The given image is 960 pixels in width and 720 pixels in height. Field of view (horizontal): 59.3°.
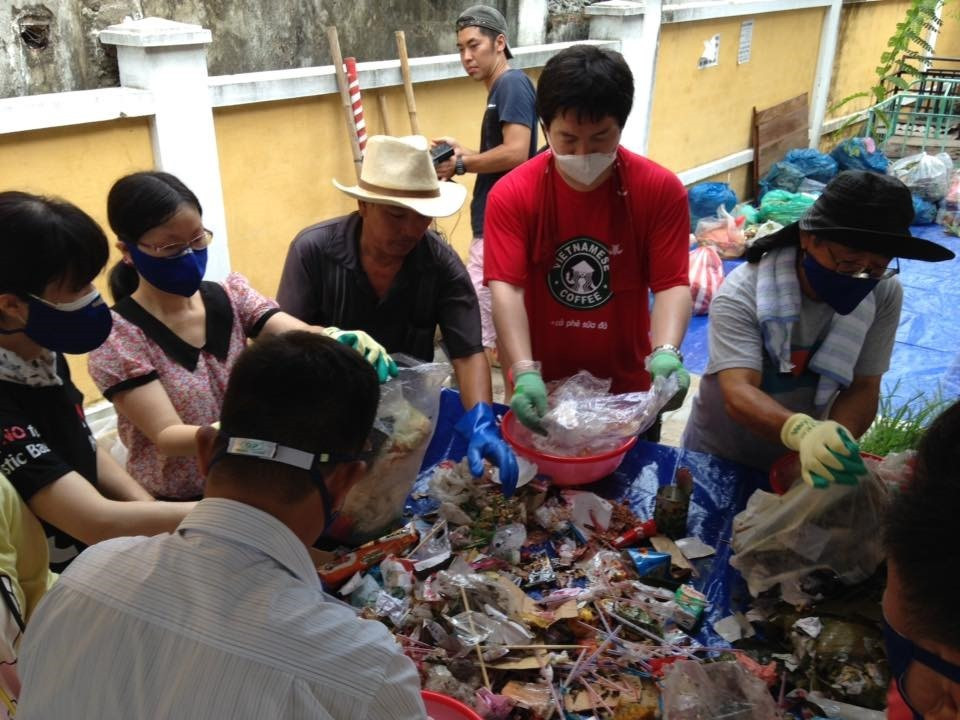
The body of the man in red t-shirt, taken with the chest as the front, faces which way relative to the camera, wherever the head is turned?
toward the camera

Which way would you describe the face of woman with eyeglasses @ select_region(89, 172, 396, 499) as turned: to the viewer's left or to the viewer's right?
to the viewer's right

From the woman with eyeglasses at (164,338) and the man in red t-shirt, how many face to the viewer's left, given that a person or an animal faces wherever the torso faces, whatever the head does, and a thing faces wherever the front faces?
0

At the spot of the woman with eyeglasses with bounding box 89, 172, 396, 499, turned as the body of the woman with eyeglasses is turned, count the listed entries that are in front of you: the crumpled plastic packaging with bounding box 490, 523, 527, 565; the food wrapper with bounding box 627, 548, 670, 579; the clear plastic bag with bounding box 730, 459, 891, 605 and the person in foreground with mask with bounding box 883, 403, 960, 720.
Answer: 4

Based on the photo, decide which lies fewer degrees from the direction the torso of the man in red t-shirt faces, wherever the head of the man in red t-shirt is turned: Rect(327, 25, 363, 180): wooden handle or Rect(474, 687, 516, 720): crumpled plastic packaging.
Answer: the crumpled plastic packaging

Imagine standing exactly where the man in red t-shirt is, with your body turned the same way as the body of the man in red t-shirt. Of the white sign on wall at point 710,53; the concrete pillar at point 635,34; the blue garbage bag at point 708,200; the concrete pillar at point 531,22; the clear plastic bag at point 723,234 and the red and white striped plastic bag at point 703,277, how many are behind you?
6

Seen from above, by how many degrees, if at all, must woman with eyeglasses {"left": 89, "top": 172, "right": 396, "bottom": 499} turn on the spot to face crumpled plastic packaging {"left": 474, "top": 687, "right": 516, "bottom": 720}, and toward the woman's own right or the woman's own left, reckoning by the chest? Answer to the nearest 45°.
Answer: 0° — they already face it

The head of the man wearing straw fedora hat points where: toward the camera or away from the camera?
toward the camera

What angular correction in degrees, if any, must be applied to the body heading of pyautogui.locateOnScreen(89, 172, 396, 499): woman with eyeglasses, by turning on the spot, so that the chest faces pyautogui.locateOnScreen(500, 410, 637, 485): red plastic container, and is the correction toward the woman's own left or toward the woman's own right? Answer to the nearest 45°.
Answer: approximately 45° to the woman's own left

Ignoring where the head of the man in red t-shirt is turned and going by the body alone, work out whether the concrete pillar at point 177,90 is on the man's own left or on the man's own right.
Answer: on the man's own right

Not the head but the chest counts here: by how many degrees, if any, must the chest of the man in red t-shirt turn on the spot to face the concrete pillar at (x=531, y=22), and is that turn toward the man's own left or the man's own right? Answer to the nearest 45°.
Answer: approximately 180°

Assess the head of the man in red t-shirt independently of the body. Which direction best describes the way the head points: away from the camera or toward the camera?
toward the camera

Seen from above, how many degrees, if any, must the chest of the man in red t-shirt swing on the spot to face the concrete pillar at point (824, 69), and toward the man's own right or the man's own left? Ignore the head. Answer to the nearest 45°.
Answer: approximately 180°

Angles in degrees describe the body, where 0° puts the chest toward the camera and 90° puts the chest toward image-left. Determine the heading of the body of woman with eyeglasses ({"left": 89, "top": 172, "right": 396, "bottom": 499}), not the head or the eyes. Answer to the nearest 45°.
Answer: approximately 315°

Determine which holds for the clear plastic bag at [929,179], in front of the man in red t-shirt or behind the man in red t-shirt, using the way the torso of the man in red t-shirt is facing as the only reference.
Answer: behind

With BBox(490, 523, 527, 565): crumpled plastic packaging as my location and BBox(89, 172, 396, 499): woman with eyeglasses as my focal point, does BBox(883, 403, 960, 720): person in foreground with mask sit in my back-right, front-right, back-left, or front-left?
back-left
